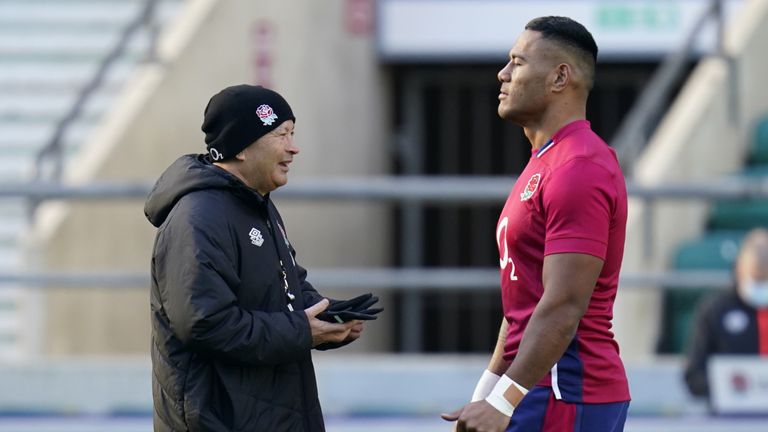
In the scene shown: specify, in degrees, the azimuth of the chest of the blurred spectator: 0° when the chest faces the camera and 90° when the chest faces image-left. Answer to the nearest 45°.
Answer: approximately 0°

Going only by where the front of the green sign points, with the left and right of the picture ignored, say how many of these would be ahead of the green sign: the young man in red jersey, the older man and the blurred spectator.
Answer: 3

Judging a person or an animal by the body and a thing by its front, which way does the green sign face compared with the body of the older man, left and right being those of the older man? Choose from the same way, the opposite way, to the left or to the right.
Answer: to the right

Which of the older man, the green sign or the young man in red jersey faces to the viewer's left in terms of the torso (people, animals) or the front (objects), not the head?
the young man in red jersey

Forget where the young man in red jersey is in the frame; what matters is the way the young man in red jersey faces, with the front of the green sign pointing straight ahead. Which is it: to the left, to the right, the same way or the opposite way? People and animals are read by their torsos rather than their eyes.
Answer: to the right

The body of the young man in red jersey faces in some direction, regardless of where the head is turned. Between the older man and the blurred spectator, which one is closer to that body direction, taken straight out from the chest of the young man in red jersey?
the older man

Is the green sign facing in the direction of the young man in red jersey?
yes

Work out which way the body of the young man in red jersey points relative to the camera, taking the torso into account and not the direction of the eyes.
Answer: to the viewer's left

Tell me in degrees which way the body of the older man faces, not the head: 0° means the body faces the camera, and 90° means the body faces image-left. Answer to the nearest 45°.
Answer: approximately 270°
